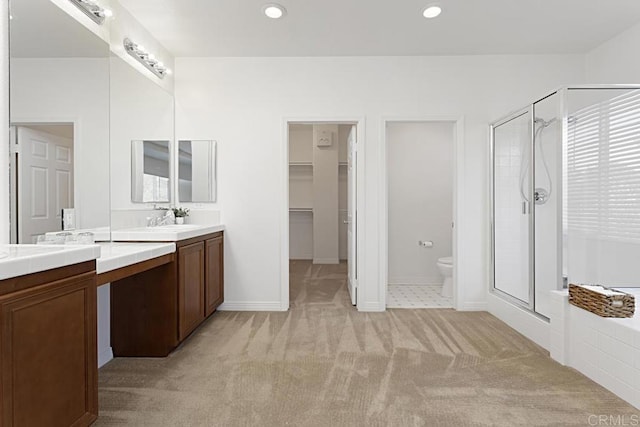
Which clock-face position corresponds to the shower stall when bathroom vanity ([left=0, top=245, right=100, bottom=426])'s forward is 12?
The shower stall is roughly at 11 o'clock from the bathroom vanity.

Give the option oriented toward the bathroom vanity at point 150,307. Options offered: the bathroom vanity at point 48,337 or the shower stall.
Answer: the shower stall

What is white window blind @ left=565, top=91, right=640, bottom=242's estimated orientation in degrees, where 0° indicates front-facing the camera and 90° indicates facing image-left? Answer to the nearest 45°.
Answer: approximately 45°

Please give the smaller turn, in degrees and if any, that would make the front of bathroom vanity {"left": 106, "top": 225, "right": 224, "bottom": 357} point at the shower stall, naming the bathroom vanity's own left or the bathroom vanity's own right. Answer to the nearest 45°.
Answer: approximately 45° to the bathroom vanity's own left

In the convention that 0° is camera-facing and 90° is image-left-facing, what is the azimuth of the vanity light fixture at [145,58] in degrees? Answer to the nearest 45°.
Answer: approximately 315°

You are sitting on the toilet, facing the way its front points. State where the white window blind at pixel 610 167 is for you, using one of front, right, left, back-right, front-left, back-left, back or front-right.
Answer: back-left

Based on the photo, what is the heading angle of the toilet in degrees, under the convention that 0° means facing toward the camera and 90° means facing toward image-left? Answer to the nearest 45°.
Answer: approximately 90°
